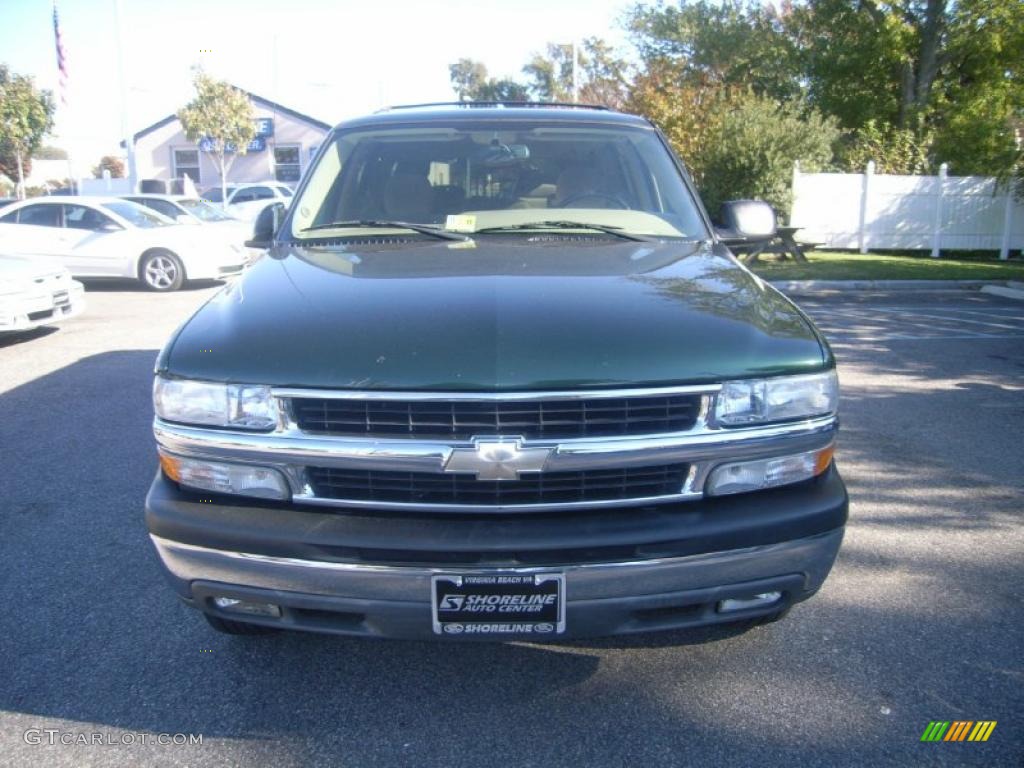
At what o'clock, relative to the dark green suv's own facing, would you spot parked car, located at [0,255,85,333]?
The parked car is roughly at 5 o'clock from the dark green suv.

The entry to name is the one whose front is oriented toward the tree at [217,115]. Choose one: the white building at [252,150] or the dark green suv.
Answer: the white building

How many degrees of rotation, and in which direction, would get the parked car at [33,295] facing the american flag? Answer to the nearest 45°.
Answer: approximately 135° to its left

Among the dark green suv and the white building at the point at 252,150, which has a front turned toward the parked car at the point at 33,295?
the white building

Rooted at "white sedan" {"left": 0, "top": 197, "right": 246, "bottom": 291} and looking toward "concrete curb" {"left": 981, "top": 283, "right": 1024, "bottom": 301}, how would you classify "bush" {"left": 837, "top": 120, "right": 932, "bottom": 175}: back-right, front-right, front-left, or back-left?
front-left

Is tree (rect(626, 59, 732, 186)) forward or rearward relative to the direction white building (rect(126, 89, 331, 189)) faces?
forward

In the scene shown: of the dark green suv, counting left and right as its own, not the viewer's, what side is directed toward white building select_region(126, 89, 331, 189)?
back

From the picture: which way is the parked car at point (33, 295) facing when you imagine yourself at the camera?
facing the viewer and to the right of the viewer

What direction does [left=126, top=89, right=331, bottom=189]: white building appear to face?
toward the camera

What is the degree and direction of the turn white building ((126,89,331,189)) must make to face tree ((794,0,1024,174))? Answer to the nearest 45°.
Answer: approximately 45° to its left

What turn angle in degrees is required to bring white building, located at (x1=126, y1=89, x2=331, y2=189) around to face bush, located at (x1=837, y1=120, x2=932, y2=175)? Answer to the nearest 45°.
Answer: approximately 45° to its left

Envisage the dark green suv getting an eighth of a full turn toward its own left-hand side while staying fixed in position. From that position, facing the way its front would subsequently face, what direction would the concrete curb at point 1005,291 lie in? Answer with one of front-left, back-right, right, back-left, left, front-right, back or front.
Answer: left

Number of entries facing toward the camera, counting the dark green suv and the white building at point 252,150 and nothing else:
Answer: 2

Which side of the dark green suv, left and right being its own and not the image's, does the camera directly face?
front

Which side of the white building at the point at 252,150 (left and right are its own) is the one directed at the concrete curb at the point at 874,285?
front

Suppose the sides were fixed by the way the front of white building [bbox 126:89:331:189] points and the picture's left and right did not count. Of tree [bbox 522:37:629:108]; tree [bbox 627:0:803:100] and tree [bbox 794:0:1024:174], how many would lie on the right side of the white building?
0

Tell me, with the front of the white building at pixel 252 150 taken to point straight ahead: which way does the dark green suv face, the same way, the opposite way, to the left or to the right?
the same way
